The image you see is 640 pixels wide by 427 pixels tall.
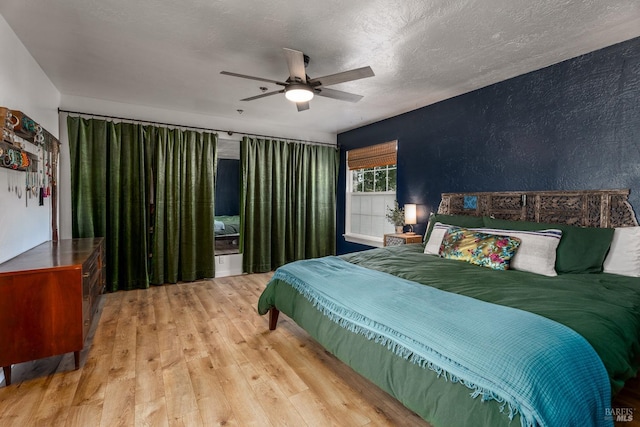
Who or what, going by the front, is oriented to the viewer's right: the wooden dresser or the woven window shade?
the wooden dresser

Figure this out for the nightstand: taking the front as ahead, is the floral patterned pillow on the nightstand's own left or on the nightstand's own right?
on the nightstand's own left

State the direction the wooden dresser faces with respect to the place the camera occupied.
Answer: facing to the right of the viewer

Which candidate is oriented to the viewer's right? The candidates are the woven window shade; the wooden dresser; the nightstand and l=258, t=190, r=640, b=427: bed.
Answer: the wooden dresser

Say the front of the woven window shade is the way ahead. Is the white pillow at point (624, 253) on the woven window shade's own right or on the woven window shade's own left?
on the woven window shade's own left

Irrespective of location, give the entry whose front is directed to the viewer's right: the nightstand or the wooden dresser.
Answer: the wooden dresser

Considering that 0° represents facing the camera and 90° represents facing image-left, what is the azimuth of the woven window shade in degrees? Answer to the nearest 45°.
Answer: approximately 45°

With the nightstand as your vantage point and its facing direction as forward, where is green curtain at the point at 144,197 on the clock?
The green curtain is roughly at 1 o'clock from the nightstand.

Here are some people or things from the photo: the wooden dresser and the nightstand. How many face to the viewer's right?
1

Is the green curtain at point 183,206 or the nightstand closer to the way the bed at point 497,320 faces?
the green curtain
